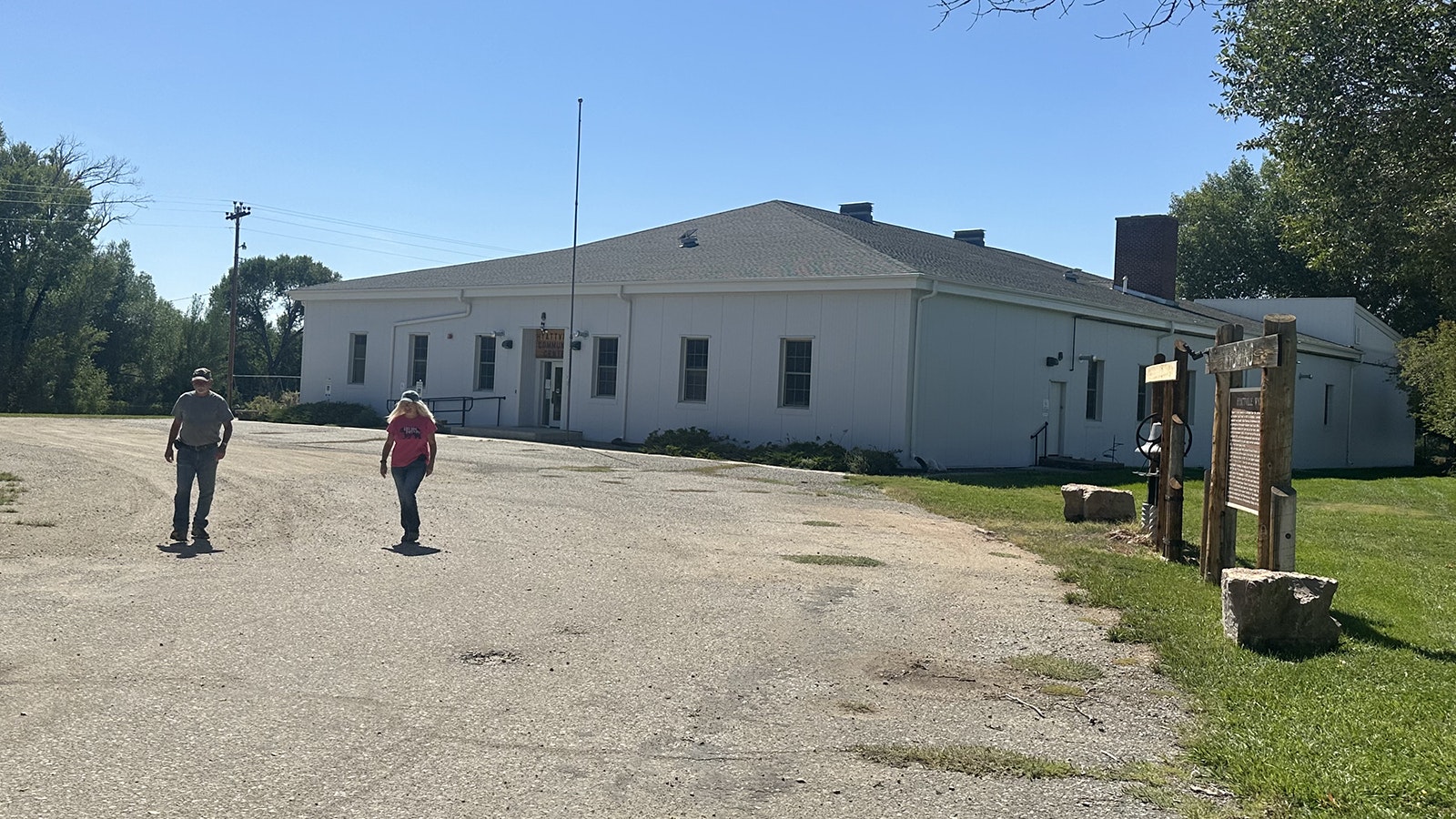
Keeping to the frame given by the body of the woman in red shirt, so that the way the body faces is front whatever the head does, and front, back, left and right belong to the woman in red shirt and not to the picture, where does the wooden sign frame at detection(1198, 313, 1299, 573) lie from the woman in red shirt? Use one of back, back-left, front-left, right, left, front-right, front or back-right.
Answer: front-left

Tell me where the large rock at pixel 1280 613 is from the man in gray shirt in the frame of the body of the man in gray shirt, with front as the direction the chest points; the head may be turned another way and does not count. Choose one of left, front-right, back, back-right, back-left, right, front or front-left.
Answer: front-left

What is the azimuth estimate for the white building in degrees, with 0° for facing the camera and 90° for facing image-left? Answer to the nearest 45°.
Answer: approximately 45°

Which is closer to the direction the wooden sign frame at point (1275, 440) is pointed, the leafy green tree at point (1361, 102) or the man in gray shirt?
the man in gray shirt

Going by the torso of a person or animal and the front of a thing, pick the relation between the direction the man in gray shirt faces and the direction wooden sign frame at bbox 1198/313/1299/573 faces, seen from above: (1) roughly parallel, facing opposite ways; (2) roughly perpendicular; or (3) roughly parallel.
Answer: roughly perpendicular

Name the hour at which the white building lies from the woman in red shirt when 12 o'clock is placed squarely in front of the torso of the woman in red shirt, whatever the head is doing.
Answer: The white building is roughly at 7 o'clock from the woman in red shirt.

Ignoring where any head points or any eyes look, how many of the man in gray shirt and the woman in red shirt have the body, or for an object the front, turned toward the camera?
2

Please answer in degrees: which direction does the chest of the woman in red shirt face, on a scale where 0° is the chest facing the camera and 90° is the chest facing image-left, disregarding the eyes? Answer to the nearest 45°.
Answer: approximately 0°

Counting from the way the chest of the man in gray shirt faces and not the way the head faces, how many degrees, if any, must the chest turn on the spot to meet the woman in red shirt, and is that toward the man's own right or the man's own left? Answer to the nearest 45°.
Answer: approximately 90° to the man's own left
